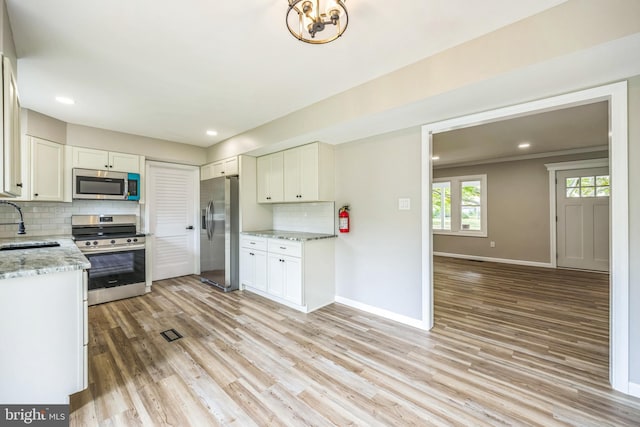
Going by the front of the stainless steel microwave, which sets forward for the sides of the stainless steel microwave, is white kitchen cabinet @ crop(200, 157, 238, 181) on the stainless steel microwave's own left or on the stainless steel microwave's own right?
on the stainless steel microwave's own left

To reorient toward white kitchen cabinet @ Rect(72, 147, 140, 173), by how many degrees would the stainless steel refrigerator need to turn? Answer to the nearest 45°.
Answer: approximately 45° to its right

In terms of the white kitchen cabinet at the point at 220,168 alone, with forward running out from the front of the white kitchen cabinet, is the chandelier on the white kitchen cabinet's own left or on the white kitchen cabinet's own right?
on the white kitchen cabinet's own left

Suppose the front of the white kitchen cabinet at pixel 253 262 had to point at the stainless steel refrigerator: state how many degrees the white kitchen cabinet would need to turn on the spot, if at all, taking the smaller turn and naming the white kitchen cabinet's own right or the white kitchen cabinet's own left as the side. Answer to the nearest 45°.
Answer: approximately 90° to the white kitchen cabinet's own right

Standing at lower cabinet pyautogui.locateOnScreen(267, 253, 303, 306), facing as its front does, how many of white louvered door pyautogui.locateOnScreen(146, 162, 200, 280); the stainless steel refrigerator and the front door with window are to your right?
2

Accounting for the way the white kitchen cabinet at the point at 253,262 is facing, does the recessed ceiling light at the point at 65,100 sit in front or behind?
in front

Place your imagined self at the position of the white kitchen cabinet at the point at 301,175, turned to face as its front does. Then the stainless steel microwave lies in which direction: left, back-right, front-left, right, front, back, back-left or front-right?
front-right

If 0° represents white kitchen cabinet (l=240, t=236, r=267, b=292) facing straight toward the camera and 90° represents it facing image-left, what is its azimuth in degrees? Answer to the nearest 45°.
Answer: approximately 45°

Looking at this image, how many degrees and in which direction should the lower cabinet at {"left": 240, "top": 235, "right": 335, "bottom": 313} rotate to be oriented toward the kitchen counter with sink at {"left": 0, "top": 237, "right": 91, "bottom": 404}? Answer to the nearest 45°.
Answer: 0° — it already faces it
